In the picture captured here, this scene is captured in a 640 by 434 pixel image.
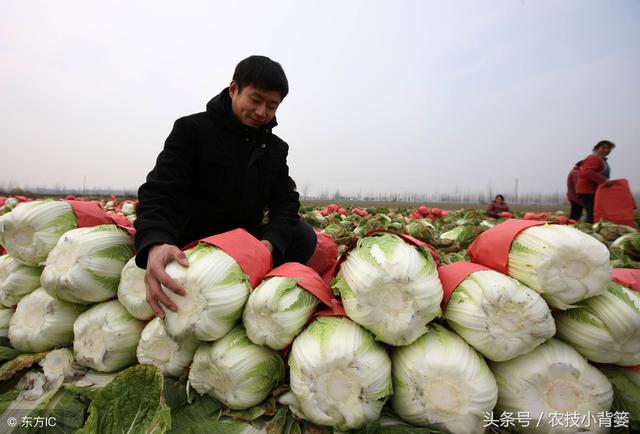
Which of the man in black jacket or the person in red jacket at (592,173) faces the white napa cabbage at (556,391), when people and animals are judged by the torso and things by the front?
the man in black jacket
